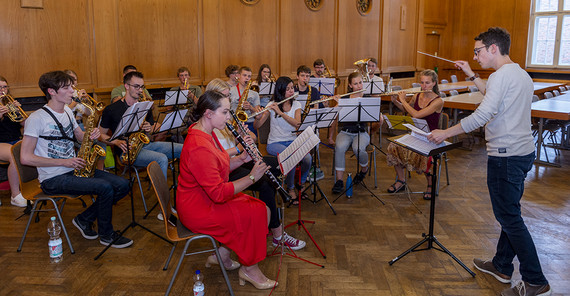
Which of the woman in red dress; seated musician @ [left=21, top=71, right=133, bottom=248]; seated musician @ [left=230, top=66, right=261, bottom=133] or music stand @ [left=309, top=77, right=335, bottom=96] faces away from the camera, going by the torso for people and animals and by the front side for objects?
the music stand

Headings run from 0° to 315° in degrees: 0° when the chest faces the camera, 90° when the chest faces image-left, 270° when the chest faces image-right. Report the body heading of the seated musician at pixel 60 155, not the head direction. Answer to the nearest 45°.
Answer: approximately 315°

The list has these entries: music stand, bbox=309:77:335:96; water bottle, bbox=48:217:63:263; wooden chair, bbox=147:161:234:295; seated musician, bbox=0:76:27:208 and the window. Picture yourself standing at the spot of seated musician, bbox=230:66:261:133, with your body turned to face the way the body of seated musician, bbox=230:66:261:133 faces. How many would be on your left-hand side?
2

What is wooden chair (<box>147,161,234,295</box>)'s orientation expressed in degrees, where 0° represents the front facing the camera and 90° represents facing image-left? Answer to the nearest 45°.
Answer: approximately 270°

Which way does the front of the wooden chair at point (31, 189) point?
to the viewer's right

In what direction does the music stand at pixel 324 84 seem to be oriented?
away from the camera

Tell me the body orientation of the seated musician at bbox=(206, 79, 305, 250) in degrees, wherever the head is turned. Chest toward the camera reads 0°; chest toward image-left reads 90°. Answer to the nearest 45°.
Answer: approximately 270°

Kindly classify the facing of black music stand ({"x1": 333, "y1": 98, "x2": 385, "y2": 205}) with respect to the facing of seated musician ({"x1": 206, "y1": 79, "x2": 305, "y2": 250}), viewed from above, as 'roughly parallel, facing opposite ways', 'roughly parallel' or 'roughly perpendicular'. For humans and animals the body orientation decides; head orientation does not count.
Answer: roughly perpendicular

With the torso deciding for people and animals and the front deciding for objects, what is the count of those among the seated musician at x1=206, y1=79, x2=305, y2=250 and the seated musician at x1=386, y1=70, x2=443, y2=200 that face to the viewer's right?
1

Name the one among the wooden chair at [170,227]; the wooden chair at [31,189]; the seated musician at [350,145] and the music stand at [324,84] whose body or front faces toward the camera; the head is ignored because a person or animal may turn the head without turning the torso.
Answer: the seated musician
